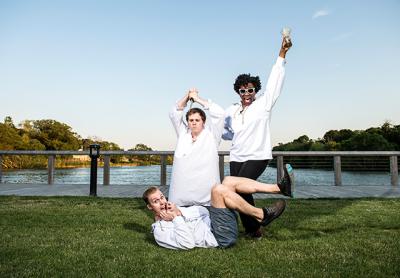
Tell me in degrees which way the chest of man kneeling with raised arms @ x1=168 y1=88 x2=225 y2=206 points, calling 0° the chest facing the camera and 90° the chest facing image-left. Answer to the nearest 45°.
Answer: approximately 0°

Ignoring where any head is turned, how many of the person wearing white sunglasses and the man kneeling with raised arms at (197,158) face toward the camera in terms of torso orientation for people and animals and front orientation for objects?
2

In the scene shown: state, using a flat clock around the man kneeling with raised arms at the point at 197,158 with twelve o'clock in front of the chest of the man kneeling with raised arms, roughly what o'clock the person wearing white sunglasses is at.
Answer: The person wearing white sunglasses is roughly at 9 o'clock from the man kneeling with raised arms.
